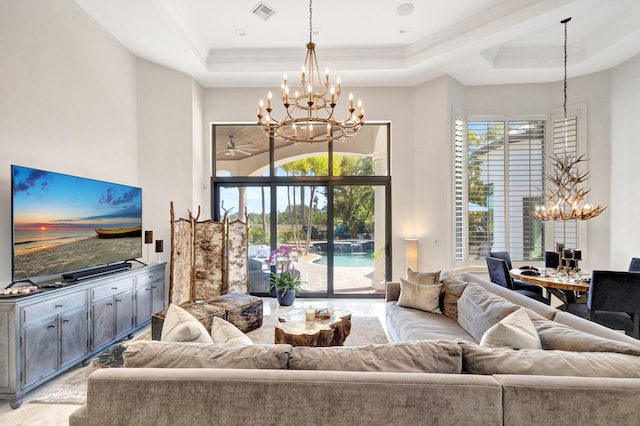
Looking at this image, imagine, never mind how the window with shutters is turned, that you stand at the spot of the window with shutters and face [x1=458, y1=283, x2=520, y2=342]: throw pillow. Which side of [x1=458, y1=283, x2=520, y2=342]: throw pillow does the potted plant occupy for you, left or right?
right

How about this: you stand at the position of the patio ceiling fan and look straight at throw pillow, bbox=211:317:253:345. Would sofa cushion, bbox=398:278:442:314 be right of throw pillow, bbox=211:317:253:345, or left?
left

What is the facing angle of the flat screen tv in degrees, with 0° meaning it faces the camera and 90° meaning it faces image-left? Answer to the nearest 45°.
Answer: approximately 315°

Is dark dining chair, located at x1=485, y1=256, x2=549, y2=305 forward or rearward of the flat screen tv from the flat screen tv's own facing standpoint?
forward

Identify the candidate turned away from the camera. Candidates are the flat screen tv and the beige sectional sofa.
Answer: the beige sectional sofa

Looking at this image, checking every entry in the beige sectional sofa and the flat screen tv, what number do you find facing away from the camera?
1

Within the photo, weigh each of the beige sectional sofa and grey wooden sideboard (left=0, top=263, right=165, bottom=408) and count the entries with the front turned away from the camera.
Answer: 1

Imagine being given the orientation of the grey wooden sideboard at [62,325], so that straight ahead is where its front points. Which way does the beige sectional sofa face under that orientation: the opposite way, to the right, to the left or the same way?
to the left

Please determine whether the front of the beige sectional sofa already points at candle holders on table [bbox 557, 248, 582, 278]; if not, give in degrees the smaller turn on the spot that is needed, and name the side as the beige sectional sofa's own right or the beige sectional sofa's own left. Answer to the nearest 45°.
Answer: approximately 45° to the beige sectional sofa's own right

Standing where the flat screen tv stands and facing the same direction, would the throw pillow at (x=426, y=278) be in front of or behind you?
in front

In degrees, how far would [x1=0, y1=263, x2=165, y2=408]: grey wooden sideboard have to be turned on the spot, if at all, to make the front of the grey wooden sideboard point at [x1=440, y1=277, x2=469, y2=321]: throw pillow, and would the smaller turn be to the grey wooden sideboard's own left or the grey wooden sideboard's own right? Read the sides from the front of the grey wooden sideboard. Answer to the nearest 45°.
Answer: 0° — it already faces it

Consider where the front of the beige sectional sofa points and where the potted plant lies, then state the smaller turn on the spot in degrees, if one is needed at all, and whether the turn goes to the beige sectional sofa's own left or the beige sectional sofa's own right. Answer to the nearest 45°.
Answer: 0° — it already faces it

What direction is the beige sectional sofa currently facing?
away from the camera

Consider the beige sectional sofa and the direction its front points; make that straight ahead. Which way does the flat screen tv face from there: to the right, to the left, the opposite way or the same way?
to the right

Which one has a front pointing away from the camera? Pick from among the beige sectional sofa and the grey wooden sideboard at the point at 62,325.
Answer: the beige sectional sofa

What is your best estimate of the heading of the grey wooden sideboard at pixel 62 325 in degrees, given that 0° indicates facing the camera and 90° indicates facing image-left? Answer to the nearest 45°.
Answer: approximately 315°

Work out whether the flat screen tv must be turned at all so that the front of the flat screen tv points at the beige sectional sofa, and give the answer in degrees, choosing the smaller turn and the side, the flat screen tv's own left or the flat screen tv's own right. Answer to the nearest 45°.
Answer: approximately 45° to the flat screen tv's own right
